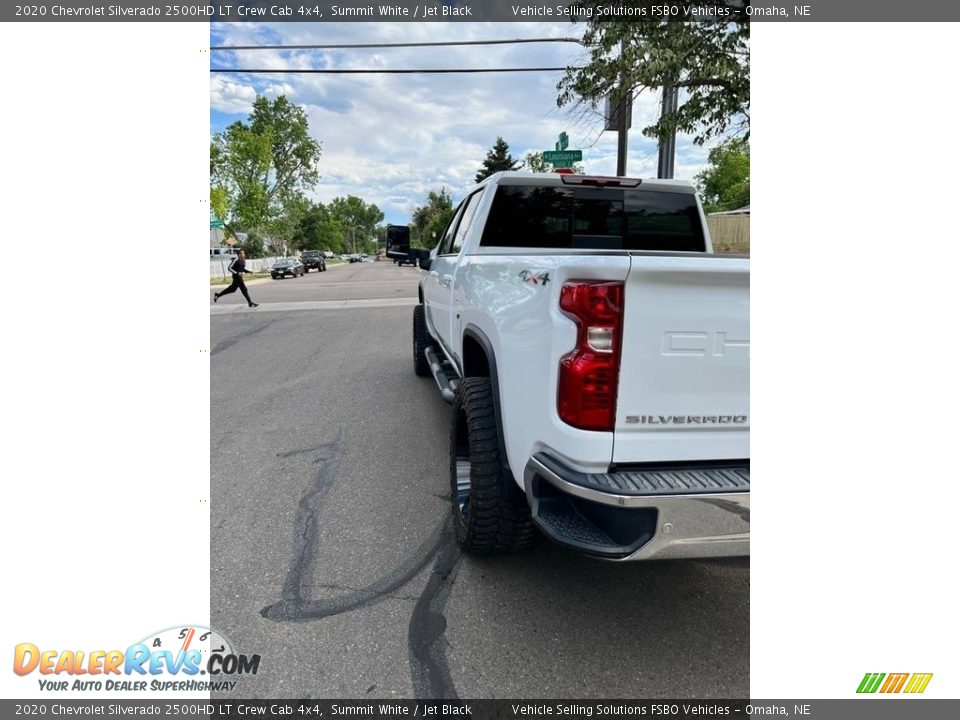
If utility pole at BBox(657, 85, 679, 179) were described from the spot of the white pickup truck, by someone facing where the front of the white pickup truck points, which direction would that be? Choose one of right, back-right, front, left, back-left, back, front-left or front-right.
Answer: front-right

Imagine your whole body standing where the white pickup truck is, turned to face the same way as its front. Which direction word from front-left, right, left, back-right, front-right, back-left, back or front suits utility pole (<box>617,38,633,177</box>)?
front-right

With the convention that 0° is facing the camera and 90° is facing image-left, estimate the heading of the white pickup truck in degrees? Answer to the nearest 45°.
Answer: approximately 135°

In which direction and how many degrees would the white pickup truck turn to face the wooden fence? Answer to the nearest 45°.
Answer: approximately 45° to its right

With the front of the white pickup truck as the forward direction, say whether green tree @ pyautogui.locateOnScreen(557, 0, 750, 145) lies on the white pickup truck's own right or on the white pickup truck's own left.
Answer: on the white pickup truck's own right
